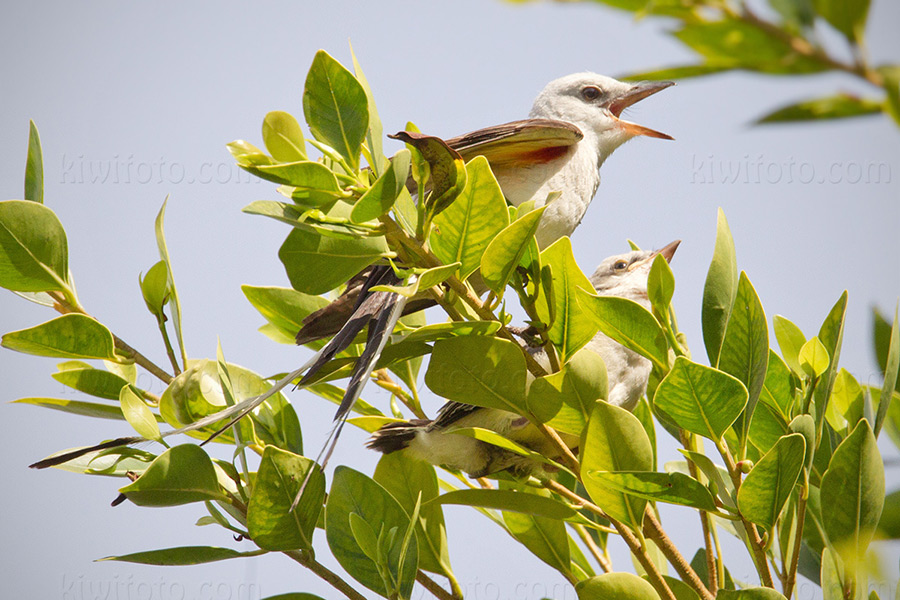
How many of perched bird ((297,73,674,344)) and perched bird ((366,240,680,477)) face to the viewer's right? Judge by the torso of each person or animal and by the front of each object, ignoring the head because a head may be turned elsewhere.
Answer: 2

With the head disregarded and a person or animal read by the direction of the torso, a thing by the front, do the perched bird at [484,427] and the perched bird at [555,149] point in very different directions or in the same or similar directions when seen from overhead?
same or similar directions

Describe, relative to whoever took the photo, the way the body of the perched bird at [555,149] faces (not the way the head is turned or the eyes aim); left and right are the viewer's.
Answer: facing to the right of the viewer

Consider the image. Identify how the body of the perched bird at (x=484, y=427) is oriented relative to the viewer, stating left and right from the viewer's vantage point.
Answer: facing to the right of the viewer
